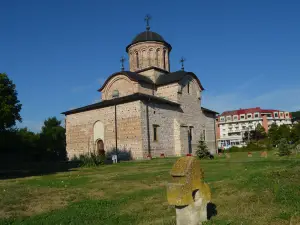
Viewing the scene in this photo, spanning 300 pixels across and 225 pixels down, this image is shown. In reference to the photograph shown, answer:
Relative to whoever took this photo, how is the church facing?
facing the viewer and to the left of the viewer

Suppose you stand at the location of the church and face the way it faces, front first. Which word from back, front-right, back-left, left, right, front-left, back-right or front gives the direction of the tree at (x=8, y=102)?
front

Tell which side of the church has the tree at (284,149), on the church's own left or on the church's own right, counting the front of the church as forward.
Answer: on the church's own left

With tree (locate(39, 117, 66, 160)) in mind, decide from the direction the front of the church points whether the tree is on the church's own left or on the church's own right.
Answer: on the church's own right

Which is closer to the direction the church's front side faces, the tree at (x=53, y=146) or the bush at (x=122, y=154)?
the bush

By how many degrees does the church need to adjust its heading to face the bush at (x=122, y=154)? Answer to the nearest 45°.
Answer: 0° — it already faces it
